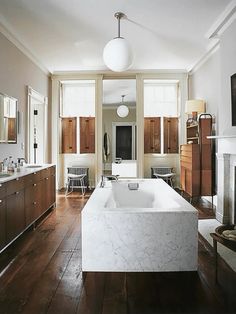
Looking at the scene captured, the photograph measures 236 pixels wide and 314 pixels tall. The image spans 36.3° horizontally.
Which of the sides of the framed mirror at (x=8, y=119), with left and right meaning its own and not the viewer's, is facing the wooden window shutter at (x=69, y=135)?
left

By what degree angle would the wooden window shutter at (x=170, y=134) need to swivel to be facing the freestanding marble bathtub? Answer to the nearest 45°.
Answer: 0° — it already faces it

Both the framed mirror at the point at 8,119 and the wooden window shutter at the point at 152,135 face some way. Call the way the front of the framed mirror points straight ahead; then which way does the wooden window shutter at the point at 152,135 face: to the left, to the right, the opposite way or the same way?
to the right

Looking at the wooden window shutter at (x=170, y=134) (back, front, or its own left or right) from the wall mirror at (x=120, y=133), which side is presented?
right

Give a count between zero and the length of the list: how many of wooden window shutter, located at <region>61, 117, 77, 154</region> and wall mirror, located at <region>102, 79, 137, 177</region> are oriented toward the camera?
2

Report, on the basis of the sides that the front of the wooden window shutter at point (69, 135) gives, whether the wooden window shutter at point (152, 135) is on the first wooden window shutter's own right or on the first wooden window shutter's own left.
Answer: on the first wooden window shutter's own left
